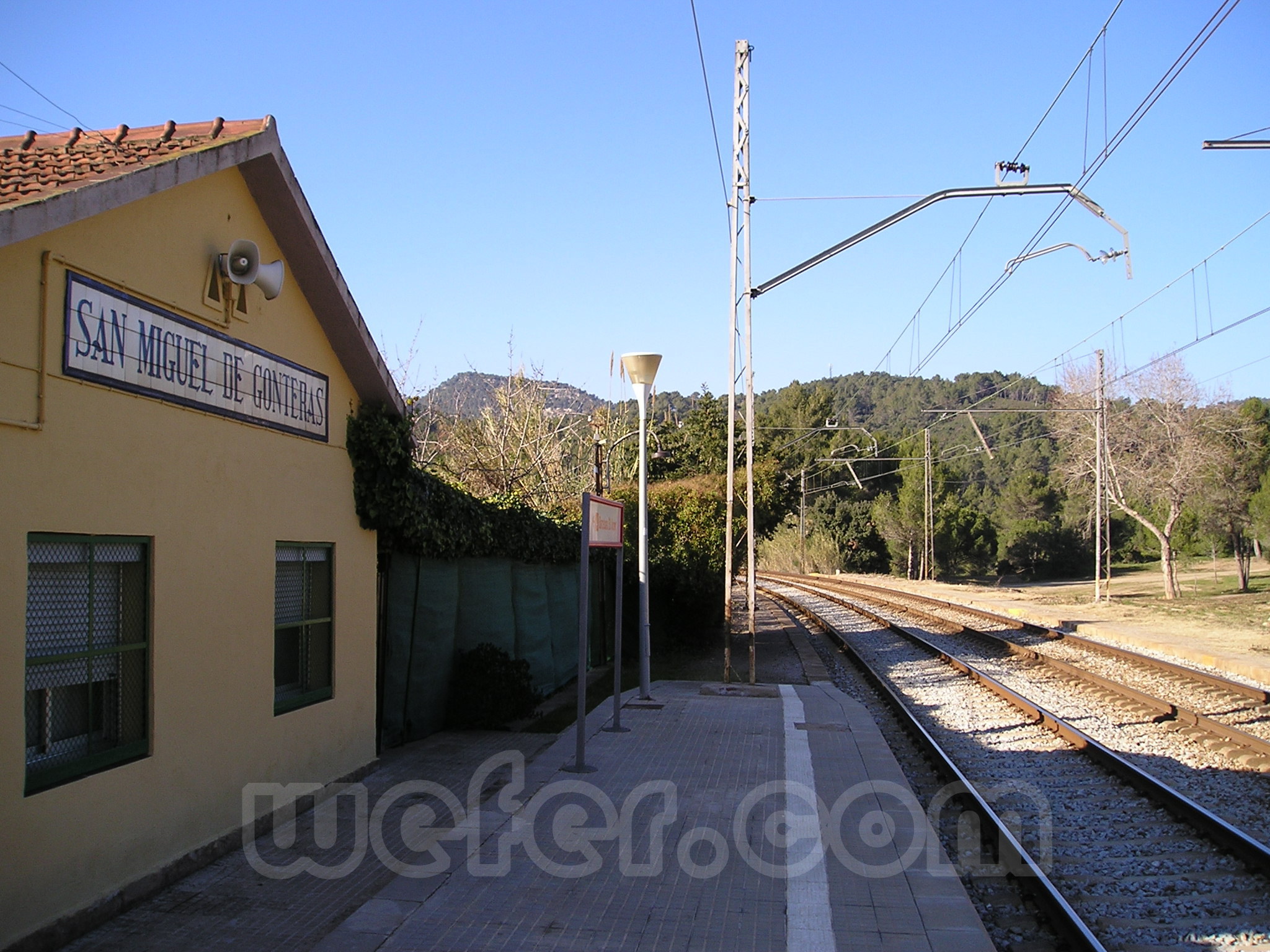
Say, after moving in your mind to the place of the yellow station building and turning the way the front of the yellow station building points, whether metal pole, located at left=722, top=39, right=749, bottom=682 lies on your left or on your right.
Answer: on your left

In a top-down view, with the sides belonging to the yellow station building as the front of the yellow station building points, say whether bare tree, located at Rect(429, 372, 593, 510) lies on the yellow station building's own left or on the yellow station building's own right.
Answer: on the yellow station building's own left

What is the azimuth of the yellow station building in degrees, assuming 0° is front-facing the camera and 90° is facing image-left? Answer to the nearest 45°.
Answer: approximately 315°

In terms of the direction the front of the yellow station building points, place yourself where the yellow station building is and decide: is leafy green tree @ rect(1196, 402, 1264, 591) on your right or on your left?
on your left

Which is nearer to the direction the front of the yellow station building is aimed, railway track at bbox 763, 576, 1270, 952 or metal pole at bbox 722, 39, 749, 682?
the railway track

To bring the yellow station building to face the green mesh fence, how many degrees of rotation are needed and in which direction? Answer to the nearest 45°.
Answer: approximately 90° to its left

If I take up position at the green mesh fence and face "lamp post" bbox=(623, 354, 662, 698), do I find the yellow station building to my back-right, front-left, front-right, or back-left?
back-right

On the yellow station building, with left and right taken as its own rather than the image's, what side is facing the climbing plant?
left

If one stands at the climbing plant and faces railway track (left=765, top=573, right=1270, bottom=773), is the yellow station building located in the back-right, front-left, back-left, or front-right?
back-right

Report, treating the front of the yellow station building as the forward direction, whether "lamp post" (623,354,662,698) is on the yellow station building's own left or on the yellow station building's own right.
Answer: on the yellow station building's own left
